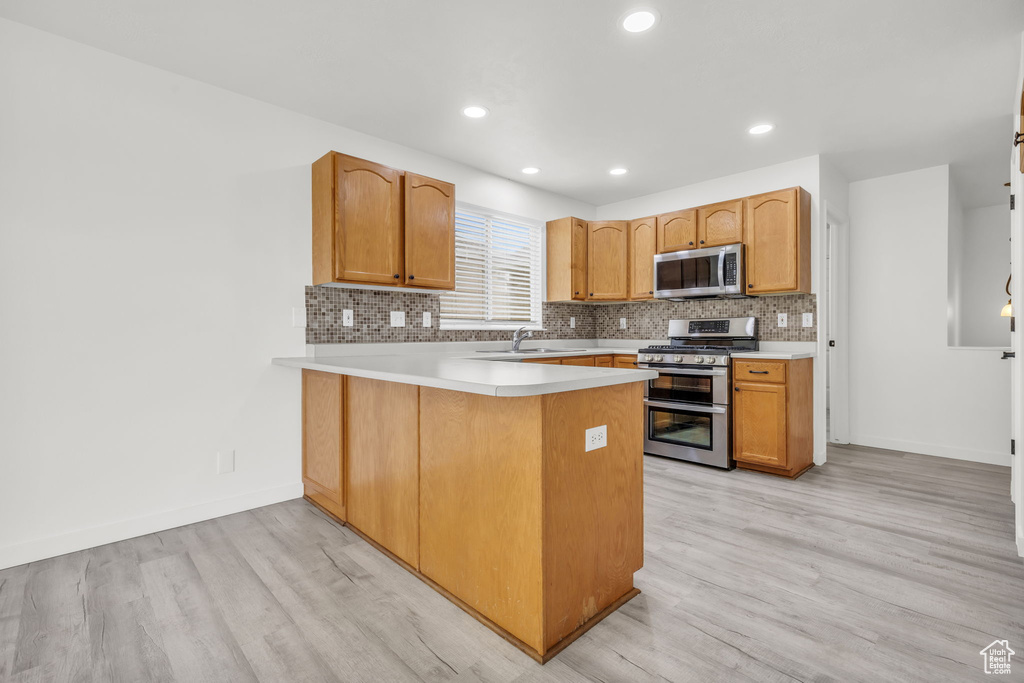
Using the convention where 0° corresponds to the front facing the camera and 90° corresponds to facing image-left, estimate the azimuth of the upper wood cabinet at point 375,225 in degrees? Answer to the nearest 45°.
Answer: approximately 315°

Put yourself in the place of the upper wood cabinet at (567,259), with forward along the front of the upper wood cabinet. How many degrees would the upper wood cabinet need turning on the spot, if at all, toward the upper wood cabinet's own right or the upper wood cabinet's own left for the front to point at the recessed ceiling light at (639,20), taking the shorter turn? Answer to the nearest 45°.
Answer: approximately 45° to the upper wood cabinet's own right

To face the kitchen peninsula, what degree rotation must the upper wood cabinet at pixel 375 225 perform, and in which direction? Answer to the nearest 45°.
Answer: approximately 45° to its right

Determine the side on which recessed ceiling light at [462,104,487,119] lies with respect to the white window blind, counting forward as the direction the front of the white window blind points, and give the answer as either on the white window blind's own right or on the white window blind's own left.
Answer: on the white window blind's own right

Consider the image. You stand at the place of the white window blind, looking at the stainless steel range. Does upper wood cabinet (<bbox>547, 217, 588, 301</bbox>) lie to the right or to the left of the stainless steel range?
left

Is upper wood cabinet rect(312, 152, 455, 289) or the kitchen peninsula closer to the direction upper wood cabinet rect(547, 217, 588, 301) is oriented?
the kitchen peninsula
